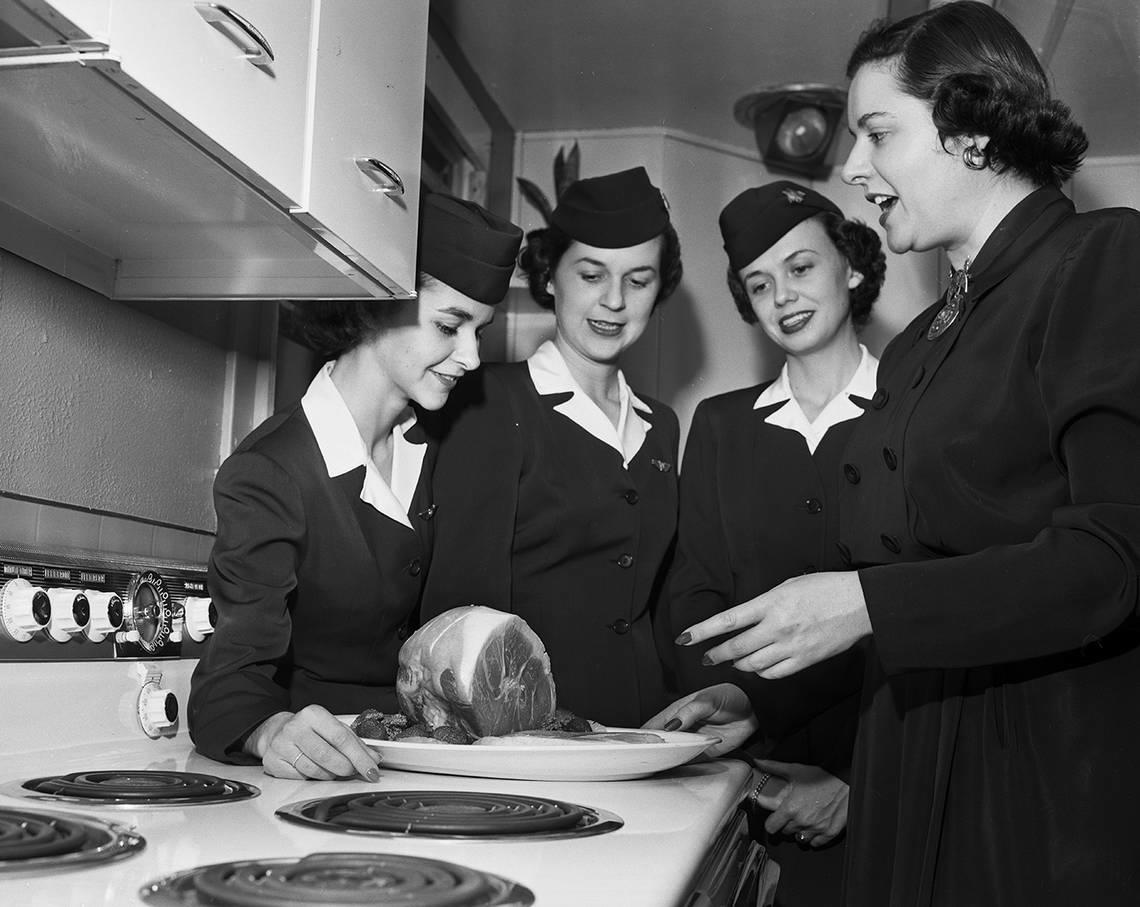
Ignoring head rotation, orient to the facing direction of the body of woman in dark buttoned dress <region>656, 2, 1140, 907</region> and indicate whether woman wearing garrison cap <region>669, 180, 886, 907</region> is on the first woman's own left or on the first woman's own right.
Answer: on the first woman's own right

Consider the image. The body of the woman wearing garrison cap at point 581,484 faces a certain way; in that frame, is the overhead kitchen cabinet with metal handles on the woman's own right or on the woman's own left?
on the woman's own right

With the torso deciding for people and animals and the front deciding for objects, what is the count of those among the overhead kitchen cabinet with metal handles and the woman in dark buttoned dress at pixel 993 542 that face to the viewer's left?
1

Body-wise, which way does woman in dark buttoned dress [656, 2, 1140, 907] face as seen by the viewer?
to the viewer's left

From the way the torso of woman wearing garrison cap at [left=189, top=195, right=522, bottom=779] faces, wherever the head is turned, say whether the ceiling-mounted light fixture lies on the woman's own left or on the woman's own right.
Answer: on the woman's own left

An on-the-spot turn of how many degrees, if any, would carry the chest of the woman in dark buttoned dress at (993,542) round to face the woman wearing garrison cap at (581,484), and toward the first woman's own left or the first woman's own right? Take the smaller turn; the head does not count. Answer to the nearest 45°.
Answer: approximately 45° to the first woman's own right

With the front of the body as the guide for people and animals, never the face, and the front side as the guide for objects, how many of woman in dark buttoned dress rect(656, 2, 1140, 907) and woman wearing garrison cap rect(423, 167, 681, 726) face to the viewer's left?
1

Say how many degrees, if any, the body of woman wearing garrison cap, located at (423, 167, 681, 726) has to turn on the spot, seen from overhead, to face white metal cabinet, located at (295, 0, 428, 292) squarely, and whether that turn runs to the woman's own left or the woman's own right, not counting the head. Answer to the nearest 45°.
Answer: approximately 90° to the woman's own right

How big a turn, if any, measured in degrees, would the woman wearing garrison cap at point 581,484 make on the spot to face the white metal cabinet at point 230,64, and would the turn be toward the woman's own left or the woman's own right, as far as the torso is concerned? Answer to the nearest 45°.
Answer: approximately 45° to the woman's own right
